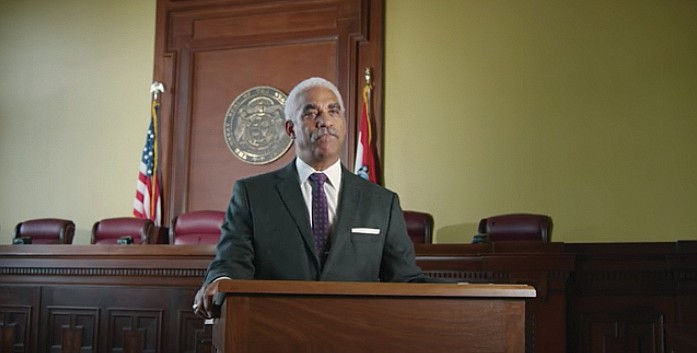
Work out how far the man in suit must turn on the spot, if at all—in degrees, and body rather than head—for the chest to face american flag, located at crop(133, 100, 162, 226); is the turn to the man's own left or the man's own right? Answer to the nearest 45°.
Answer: approximately 180°

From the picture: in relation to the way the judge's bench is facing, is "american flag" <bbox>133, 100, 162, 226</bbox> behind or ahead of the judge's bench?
behind

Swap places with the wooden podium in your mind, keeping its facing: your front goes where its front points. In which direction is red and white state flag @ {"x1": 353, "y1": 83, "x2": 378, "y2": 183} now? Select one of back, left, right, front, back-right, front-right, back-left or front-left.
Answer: back

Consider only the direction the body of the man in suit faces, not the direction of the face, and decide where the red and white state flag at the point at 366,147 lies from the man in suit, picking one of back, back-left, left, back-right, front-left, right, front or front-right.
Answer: back

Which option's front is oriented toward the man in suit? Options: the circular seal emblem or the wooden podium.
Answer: the circular seal emblem

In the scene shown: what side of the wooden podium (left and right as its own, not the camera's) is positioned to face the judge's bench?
back

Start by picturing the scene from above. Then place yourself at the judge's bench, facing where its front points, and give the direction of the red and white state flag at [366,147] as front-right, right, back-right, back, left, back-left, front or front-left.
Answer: back

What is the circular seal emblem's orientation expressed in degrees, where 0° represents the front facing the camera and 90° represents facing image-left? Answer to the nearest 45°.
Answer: approximately 0°

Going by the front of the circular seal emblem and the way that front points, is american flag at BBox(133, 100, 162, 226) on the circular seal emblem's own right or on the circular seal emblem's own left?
on the circular seal emblem's own right
